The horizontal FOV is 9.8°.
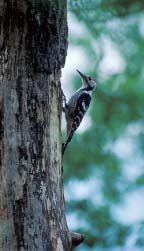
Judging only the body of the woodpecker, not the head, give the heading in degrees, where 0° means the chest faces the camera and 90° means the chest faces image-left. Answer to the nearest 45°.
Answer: approximately 90°
